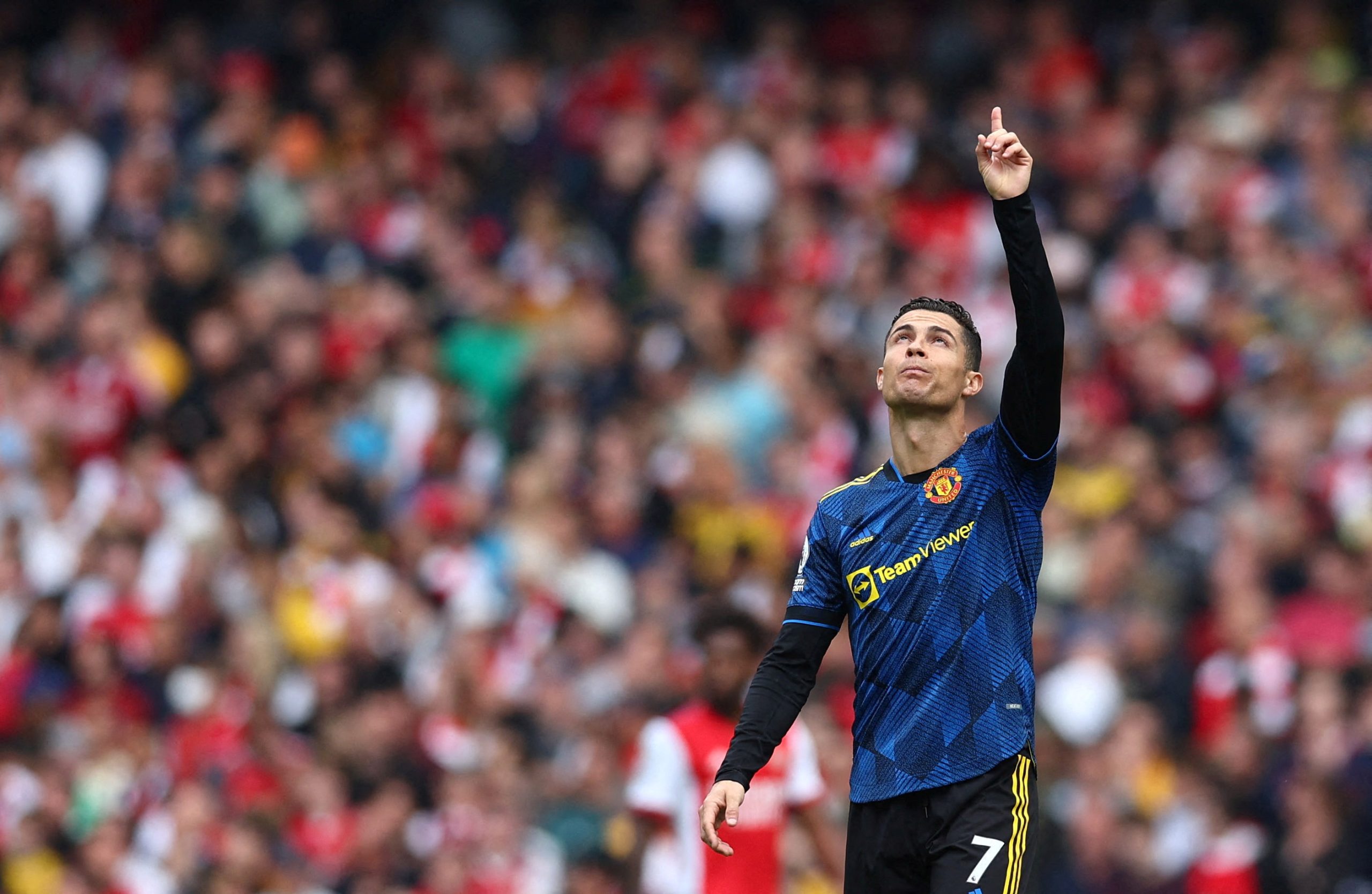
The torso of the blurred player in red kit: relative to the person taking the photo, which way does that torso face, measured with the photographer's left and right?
facing the viewer and to the right of the viewer

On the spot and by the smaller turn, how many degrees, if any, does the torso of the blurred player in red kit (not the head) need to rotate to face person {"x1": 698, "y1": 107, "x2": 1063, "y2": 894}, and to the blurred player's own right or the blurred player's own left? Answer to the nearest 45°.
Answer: approximately 45° to the blurred player's own right
